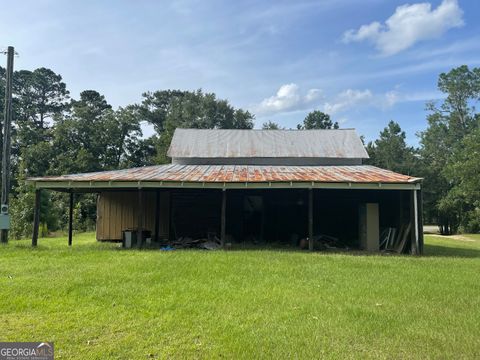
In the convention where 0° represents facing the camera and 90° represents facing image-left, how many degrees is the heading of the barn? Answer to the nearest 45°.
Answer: approximately 0°

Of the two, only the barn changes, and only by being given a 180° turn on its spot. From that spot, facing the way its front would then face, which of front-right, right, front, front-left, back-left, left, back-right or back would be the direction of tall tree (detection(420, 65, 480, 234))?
front-right

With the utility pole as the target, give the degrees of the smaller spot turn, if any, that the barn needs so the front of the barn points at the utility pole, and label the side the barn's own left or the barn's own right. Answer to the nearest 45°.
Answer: approximately 90° to the barn's own right

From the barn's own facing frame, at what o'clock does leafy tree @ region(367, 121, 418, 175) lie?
The leafy tree is roughly at 7 o'clock from the barn.
